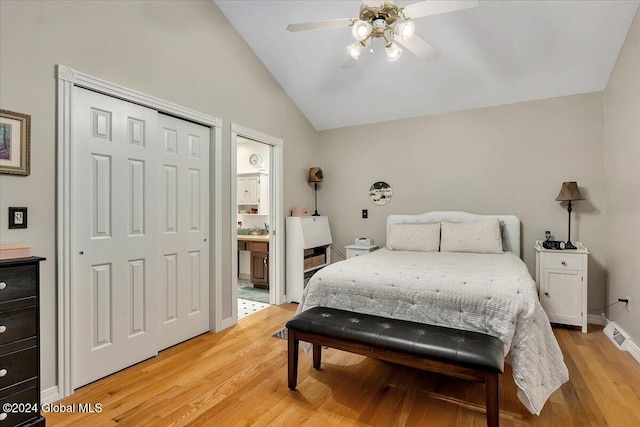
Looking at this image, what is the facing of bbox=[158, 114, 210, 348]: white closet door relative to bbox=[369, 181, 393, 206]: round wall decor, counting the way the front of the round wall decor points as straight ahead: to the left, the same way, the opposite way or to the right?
to the left

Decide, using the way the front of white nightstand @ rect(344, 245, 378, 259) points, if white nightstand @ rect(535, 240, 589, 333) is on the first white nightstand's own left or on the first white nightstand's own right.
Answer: on the first white nightstand's own left

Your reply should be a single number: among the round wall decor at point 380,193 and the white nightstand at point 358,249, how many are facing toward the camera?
2

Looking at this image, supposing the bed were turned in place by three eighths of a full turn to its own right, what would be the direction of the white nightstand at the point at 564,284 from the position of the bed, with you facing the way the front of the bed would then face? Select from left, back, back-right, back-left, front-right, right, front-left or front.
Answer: right

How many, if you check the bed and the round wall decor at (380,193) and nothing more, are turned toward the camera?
2

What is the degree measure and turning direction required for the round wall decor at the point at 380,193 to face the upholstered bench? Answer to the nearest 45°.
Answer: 0° — it already faces it

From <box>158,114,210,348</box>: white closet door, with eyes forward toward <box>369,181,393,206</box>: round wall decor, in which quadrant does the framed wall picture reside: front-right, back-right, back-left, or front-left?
back-right

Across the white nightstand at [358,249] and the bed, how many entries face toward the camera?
2
